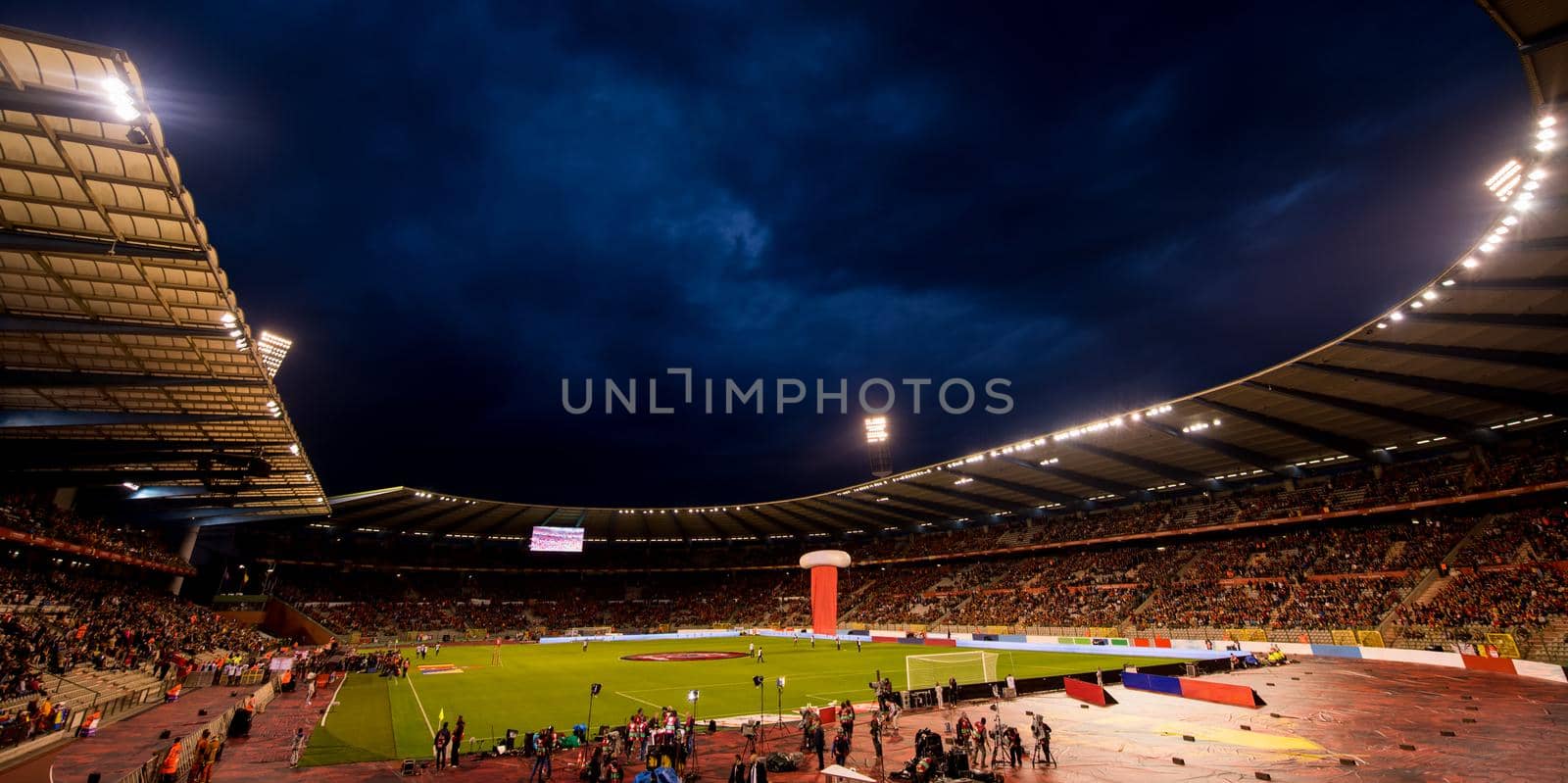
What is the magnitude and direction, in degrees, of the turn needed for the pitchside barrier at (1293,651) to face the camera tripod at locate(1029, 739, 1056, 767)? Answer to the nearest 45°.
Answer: approximately 45° to its left

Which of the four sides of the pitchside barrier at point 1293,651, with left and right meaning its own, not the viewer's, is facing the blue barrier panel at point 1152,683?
front

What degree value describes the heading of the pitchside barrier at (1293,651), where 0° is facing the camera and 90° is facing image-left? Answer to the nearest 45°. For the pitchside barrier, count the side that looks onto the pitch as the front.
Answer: approximately 45°

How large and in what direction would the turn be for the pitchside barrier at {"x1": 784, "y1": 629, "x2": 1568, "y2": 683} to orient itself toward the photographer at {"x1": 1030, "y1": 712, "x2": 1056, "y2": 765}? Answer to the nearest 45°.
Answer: approximately 45° to its left

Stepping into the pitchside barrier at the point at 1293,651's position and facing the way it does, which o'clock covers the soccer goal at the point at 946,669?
The soccer goal is roughly at 12 o'clock from the pitchside barrier.
